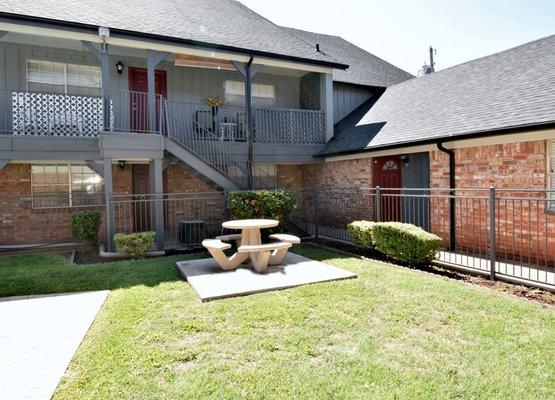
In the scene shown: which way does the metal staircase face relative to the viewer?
to the viewer's right

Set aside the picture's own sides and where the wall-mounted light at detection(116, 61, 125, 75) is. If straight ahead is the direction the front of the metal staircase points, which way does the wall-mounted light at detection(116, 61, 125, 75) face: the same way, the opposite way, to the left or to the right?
to the right

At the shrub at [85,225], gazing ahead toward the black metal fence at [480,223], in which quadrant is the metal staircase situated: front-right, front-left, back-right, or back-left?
front-left

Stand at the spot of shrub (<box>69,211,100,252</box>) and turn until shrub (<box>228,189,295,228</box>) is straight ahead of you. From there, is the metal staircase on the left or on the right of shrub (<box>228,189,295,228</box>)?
left

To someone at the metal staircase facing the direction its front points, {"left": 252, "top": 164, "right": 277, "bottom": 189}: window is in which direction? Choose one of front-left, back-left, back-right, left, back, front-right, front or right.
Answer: front-left

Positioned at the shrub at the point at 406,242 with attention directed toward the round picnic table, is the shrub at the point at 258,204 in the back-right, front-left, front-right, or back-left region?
front-right

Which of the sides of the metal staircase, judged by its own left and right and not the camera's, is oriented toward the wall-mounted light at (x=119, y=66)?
back

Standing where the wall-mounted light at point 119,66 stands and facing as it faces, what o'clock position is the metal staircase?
The metal staircase is roughly at 10 o'clock from the wall-mounted light.

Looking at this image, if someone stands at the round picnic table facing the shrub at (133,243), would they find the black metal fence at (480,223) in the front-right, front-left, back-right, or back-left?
back-right

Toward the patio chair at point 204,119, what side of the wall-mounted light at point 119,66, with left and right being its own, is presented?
left

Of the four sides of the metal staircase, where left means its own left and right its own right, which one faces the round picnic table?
right

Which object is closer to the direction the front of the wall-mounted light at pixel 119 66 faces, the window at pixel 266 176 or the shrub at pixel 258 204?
the shrub

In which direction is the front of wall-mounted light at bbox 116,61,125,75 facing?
toward the camera

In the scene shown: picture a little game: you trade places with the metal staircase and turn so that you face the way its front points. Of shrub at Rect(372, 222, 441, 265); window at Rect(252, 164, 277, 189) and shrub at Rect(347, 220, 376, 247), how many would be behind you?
0

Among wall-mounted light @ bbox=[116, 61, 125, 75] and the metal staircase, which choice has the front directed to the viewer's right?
the metal staircase

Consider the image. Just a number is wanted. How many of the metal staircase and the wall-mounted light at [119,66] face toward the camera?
1

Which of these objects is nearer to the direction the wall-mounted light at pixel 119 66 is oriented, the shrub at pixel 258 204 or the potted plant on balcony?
the shrub

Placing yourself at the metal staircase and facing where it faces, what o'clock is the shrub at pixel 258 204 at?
The shrub is roughly at 2 o'clock from the metal staircase.
